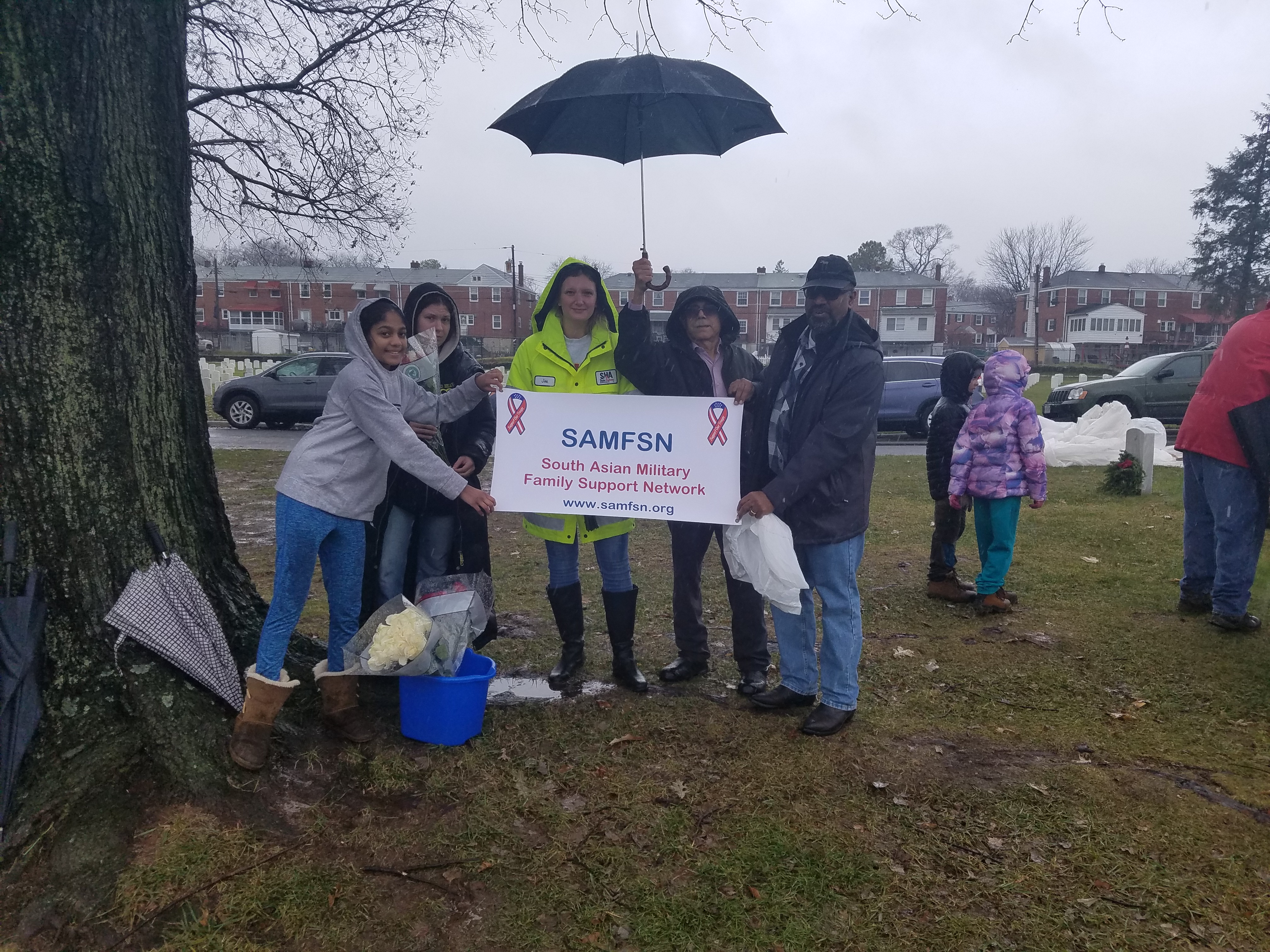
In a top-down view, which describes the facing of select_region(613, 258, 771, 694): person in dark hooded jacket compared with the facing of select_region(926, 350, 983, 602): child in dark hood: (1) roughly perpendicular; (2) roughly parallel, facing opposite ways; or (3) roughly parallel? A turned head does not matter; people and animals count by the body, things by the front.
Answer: roughly perpendicular

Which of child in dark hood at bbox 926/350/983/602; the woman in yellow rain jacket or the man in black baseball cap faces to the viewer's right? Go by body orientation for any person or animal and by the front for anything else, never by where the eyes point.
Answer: the child in dark hood

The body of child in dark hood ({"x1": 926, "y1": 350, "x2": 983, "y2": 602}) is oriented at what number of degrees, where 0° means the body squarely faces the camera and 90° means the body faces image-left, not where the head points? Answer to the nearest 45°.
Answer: approximately 270°

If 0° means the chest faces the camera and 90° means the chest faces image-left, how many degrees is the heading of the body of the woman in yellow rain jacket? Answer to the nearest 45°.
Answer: approximately 0°
